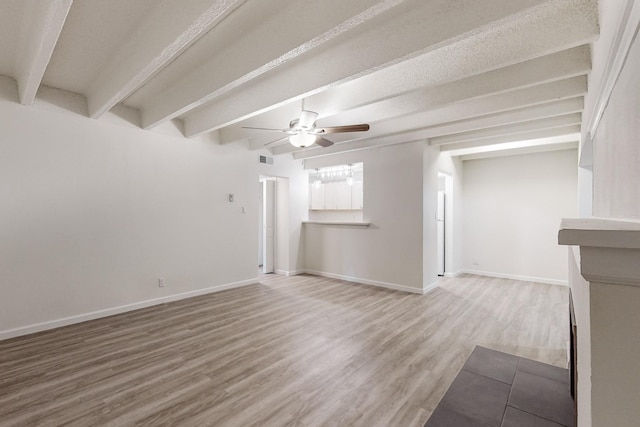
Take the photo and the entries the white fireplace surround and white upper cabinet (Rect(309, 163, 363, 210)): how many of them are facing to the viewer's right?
0

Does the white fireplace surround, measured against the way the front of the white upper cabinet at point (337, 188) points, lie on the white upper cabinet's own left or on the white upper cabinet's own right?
on the white upper cabinet's own left

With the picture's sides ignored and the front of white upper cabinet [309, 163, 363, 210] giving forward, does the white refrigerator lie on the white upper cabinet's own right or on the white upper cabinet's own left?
on the white upper cabinet's own left

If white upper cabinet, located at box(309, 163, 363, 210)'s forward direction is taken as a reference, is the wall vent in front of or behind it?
in front

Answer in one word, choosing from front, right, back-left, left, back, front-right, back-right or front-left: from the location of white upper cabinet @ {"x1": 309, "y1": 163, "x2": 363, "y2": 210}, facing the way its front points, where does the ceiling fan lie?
front-left

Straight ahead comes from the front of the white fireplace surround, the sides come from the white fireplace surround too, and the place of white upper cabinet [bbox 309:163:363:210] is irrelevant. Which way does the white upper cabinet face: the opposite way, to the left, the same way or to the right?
to the left

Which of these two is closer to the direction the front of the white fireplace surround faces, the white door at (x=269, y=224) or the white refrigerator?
the white door

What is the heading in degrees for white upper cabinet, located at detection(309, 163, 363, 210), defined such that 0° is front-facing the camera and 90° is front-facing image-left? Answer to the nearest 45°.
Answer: approximately 45°

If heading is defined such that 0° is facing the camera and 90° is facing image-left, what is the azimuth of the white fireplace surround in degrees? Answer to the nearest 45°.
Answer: approximately 90°

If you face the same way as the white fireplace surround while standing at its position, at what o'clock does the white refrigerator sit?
The white refrigerator is roughly at 2 o'clock from the white fireplace surround.

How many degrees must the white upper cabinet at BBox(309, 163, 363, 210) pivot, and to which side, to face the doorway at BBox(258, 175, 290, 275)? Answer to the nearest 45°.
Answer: approximately 45° to its right

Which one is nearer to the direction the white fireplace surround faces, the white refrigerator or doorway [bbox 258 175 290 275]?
the doorway
